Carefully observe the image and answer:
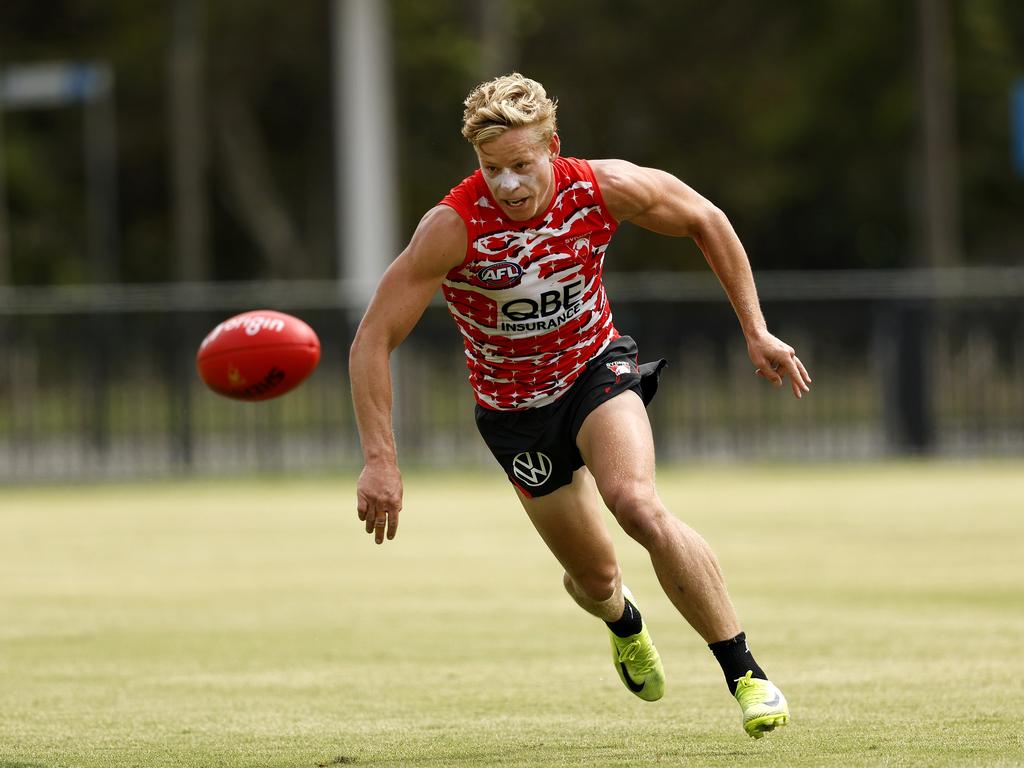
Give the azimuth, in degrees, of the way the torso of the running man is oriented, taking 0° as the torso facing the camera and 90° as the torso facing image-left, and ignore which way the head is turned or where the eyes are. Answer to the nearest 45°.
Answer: approximately 0°

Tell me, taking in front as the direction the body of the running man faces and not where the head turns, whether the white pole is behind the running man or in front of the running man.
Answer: behind

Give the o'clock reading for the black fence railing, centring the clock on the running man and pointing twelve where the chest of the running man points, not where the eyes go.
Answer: The black fence railing is roughly at 6 o'clock from the running man.
